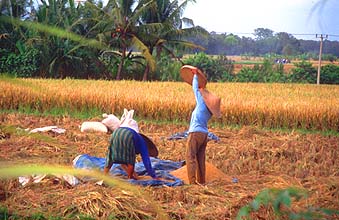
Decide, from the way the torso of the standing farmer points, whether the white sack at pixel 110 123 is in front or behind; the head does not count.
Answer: in front

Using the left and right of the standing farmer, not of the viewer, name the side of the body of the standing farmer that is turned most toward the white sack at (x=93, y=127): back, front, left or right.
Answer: front

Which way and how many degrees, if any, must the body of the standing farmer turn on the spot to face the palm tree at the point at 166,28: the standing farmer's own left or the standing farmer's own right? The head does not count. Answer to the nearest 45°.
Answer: approximately 45° to the standing farmer's own right

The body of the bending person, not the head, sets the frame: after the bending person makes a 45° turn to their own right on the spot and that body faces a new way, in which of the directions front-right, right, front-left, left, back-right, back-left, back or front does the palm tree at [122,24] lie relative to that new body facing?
left

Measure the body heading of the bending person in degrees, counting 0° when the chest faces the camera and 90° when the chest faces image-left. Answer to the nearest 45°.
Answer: approximately 225°

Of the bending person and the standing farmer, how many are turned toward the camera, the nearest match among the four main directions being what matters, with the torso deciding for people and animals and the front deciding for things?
0

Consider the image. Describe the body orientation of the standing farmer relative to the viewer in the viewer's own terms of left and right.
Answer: facing away from the viewer and to the left of the viewer

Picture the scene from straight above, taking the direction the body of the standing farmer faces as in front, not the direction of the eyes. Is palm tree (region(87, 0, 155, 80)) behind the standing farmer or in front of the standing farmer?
in front
